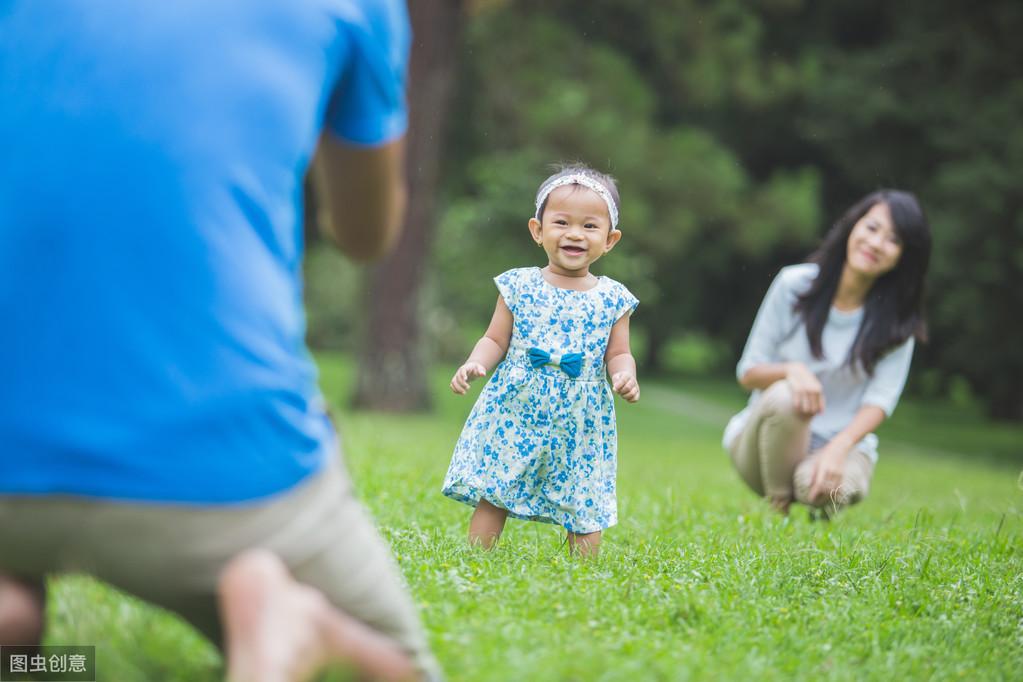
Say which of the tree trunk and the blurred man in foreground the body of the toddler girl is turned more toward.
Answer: the blurred man in foreground

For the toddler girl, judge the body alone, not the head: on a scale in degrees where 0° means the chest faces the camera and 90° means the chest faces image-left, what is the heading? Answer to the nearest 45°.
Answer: approximately 0°

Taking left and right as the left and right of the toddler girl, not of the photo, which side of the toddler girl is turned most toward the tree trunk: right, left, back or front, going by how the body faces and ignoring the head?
back

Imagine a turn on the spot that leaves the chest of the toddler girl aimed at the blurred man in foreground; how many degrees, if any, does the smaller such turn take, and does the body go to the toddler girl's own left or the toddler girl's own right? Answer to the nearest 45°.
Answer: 0° — they already face them
